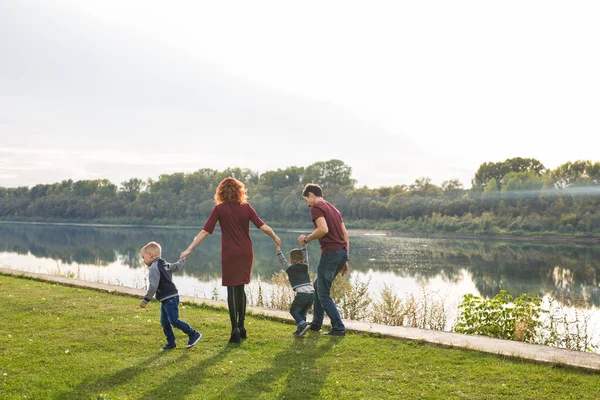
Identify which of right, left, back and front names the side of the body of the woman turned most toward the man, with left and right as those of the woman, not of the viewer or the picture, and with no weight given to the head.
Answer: right

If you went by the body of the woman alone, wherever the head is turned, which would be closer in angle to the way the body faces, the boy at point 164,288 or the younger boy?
the younger boy

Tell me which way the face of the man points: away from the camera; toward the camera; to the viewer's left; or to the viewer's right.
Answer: to the viewer's left

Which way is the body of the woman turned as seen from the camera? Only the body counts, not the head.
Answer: away from the camera

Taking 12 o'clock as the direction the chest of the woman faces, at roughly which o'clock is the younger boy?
The younger boy is roughly at 2 o'clock from the woman.

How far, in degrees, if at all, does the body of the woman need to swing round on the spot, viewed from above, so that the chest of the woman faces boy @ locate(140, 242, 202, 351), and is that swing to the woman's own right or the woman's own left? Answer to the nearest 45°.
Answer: approximately 90° to the woman's own left

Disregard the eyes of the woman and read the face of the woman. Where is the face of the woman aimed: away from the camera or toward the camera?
away from the camera
